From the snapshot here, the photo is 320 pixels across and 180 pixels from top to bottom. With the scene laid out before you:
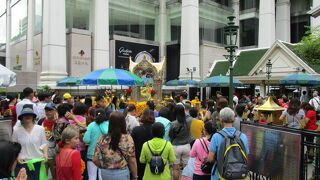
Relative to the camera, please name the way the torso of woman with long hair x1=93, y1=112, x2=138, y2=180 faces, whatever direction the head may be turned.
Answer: away from the camera

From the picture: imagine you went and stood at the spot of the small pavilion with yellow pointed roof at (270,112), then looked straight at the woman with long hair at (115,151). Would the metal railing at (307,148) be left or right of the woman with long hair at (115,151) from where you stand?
left

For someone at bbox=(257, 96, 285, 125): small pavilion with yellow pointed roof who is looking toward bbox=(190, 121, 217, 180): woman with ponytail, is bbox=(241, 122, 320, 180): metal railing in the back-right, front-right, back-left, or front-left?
front-left

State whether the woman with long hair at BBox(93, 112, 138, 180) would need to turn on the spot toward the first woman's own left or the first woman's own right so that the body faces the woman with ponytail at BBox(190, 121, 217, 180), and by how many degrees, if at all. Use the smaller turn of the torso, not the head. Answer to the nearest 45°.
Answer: approximately 90° to the first woman's own right

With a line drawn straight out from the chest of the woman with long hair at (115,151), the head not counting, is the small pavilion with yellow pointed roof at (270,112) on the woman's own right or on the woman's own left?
on the woman's own right

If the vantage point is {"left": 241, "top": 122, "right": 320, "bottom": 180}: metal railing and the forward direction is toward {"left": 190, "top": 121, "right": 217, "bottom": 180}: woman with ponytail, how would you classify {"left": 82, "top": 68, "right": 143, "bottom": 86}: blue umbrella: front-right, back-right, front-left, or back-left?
front-right

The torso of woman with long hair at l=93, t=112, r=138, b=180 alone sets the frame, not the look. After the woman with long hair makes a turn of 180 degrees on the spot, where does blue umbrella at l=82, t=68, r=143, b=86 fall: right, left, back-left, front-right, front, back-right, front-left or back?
back

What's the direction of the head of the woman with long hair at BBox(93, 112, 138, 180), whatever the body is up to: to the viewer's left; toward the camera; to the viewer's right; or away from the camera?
away from the camera

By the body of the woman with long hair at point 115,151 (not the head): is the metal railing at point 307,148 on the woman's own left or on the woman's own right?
on the woman's own right
